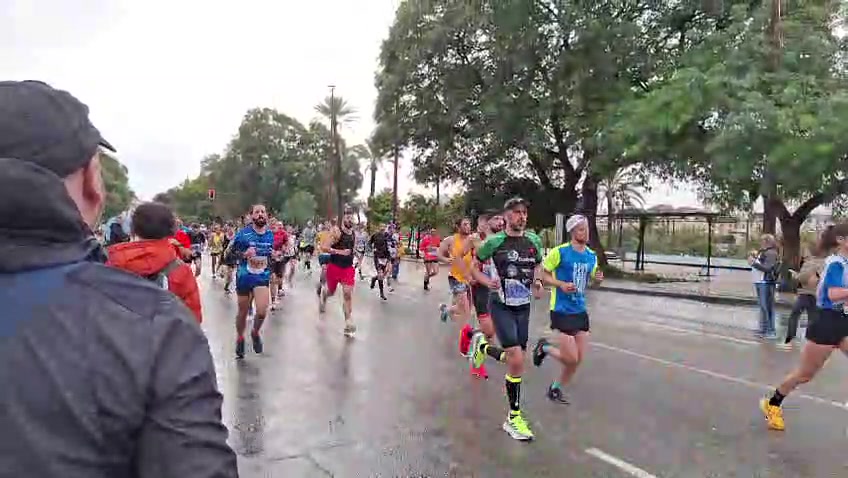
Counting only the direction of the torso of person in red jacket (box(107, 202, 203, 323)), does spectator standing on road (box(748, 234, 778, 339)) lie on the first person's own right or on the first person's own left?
on the first person's own right

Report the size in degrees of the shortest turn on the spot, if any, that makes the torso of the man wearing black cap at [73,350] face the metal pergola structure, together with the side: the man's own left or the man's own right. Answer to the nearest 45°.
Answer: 0° — they already face it

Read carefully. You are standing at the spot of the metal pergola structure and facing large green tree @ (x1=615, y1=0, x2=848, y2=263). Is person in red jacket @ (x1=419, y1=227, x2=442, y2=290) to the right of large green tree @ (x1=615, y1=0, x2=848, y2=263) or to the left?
right

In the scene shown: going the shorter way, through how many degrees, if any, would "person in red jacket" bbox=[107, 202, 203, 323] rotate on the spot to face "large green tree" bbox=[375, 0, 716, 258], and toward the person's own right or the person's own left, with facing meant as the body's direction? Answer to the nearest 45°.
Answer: approximately 45° to the person's own right

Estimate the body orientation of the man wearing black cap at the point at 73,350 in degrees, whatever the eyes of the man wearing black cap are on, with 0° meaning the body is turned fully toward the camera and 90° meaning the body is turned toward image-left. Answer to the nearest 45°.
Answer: approximately 225°

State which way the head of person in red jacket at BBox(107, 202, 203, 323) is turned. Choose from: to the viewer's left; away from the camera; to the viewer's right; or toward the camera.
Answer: away from the camera

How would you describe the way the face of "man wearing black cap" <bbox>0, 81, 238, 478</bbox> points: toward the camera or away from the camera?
away from the camera

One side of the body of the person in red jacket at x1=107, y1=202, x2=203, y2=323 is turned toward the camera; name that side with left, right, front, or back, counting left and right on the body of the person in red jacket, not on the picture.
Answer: back
